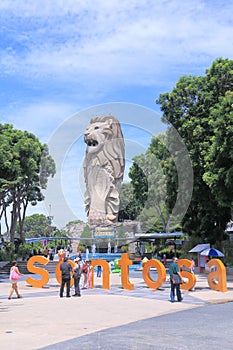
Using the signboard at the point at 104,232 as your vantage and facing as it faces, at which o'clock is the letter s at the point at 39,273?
The letter s is roughly at 12 o'clock from the signboard.

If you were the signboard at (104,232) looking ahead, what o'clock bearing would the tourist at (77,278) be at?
The tourist is roughly at 12 o'clock from the signboard.

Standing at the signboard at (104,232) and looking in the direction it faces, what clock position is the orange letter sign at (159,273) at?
The orange letter sign is roughly at 12 o'clock from the signboard.

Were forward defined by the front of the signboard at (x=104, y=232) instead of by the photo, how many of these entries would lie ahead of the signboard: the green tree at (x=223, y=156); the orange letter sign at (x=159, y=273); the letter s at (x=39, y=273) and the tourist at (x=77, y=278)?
4

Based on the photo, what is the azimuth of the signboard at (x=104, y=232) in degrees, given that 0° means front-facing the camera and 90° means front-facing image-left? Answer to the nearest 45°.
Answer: approximately 0°

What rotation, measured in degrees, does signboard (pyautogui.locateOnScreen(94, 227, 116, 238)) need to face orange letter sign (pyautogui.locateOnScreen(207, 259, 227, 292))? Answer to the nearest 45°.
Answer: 0° — it already faces it

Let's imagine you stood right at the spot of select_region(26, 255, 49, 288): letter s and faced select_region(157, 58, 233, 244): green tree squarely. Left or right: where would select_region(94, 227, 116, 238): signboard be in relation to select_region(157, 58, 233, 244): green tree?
left
